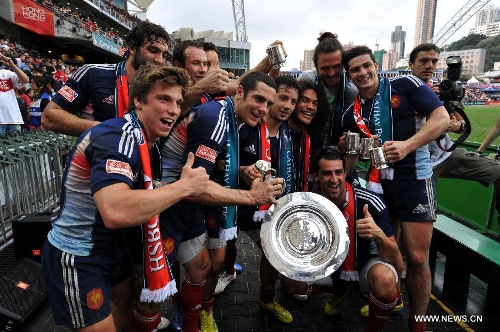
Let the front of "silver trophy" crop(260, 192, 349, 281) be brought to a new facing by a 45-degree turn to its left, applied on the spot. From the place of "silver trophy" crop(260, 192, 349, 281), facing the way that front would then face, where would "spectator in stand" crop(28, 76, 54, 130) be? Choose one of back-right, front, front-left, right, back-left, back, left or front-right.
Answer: back

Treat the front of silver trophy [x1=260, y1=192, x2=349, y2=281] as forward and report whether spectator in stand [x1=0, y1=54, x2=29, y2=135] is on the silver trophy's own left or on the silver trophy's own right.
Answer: on the silver trophy's own right

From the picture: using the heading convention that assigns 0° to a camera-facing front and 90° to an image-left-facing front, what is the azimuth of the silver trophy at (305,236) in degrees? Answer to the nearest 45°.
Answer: approximately 0°

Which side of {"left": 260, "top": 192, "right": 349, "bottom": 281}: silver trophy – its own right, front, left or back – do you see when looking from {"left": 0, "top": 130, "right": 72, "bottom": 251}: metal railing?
right

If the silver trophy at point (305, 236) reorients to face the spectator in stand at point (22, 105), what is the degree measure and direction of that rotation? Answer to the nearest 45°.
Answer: approximately 135° to its right

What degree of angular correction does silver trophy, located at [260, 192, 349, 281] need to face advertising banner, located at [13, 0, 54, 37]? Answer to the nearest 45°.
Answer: approximately 135° to its right
